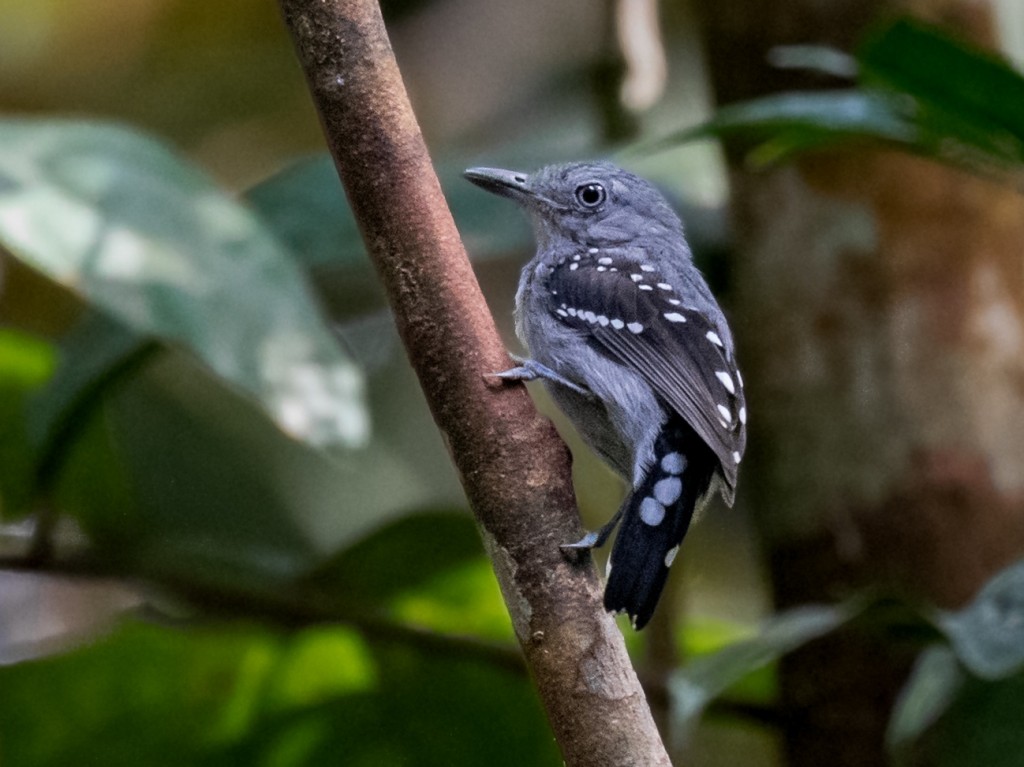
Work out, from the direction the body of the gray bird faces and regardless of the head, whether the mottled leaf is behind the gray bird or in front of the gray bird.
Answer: in front

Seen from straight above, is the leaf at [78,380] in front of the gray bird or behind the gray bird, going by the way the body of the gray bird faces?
in front
